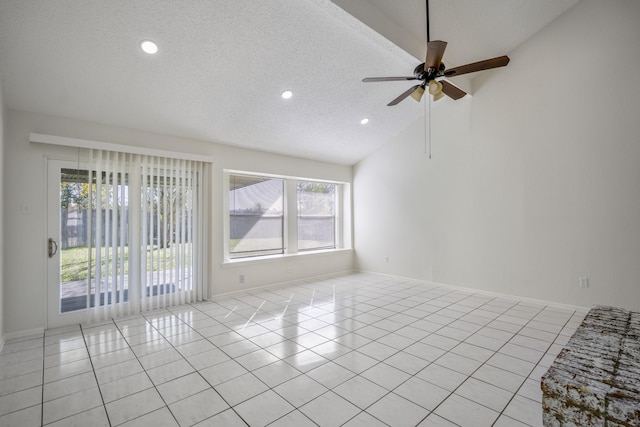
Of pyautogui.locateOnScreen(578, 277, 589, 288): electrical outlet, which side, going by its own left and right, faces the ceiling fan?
front

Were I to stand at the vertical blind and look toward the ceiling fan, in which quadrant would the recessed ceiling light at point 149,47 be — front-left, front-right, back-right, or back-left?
front-right

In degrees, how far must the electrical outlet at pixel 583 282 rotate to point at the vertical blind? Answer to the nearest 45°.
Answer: approximately 45° to its right

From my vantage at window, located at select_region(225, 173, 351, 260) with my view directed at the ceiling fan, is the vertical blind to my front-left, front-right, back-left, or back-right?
front-right

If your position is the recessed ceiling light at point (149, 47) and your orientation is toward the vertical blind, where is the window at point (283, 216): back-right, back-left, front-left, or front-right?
front-right

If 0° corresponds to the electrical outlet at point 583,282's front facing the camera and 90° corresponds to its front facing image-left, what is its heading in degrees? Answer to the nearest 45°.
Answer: approximately 0°

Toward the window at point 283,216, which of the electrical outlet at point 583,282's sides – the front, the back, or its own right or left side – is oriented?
right

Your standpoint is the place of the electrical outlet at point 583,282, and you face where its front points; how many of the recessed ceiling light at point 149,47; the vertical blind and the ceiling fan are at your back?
0

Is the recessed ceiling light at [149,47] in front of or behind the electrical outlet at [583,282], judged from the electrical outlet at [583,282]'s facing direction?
in front

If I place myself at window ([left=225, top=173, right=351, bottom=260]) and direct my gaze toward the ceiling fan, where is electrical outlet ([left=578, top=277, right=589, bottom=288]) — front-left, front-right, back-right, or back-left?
front-left

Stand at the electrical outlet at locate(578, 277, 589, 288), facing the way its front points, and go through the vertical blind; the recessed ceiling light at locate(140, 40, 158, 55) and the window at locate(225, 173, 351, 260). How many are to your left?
0

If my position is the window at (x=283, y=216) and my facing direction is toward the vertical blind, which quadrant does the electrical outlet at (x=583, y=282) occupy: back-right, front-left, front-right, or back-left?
back-left
